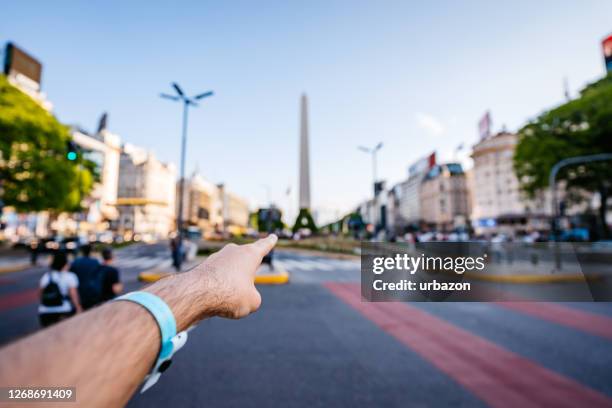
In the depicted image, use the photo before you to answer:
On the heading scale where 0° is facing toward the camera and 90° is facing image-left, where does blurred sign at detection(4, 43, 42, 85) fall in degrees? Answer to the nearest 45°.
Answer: approximately 315°

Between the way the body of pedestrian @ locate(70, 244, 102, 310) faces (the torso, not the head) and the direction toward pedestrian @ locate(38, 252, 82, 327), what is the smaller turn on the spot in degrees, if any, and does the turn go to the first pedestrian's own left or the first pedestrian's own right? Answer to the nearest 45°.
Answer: approximately 135° to the first pedestrian's own left

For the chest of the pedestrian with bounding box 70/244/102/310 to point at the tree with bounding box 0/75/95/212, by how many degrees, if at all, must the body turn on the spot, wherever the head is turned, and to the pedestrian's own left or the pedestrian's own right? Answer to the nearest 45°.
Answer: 0° — they already face it

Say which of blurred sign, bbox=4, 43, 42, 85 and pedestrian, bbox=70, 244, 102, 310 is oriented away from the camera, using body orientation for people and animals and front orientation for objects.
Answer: the pedestrian

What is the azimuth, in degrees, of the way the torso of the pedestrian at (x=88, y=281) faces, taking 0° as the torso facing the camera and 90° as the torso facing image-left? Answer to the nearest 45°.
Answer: approximately 180°

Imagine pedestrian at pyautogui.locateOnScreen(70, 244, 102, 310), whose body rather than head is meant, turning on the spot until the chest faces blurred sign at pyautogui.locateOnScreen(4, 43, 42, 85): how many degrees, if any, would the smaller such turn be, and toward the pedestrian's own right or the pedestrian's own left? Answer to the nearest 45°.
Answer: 0° — they already face it

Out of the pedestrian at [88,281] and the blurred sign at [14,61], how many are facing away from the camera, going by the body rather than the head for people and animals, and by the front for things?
1

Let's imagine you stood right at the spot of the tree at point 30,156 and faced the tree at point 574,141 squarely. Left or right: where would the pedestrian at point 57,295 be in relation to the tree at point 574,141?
right

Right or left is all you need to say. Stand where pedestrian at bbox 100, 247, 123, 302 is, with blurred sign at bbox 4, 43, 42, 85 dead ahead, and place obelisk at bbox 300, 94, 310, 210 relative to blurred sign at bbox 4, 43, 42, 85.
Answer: right
